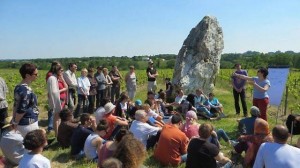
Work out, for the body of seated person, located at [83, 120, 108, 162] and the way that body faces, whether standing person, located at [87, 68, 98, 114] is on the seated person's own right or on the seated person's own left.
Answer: on the seated person's own left

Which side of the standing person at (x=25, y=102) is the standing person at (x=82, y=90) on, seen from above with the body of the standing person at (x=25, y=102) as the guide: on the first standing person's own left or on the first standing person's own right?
on the first standing person's own left

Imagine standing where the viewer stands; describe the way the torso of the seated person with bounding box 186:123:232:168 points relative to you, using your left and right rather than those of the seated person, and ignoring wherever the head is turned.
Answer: facing away from the viewer and to the right of the viewer

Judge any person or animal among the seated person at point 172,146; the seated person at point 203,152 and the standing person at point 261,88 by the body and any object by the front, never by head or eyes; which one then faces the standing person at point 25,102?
the standing person at point 261,88

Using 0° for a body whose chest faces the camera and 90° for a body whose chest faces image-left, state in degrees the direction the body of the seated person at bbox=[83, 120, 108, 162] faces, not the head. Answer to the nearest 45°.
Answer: approximately 225°

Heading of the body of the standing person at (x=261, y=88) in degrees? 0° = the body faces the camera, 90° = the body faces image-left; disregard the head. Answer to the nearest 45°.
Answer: approximately 45°

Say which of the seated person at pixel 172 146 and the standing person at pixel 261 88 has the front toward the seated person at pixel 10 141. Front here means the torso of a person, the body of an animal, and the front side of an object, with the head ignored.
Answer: the standing person

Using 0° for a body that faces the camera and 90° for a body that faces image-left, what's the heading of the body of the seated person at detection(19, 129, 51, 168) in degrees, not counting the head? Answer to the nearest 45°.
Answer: approximately 225°

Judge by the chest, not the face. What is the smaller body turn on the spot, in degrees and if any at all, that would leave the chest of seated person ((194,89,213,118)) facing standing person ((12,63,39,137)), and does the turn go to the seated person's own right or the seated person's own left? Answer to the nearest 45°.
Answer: approximately 90° to the seated person's own right
